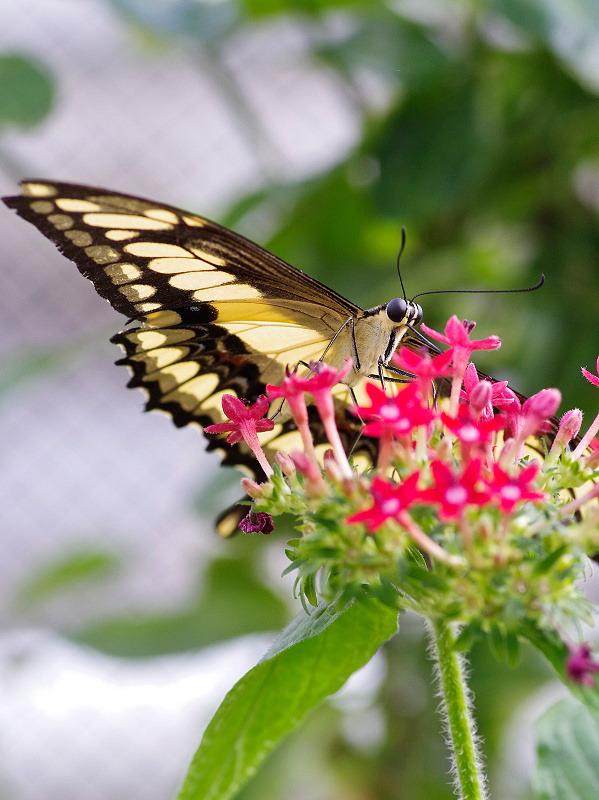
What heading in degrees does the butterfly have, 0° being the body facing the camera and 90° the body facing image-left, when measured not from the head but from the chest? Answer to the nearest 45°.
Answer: approximately 315°
